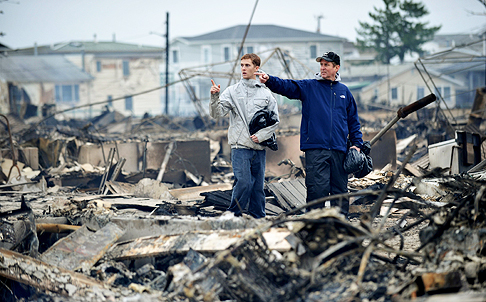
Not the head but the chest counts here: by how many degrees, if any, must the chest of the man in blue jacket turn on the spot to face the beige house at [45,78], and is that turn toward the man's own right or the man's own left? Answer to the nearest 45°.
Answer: approximately 135° to the man's own right

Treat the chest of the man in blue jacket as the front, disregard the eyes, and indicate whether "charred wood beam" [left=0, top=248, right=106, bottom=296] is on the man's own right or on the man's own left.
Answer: on the man's own right

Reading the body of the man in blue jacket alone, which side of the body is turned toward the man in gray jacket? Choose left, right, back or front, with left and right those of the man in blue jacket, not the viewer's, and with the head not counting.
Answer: right

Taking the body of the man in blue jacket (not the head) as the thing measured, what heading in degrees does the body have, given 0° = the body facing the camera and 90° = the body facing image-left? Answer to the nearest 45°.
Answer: approximately 0°

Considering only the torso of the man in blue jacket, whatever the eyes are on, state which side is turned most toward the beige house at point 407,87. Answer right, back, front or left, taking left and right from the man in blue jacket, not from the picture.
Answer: back

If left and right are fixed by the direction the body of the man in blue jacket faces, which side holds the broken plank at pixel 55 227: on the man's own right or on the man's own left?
on the man's own right
